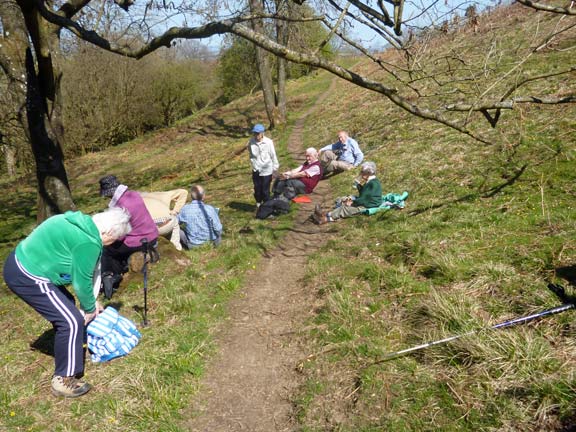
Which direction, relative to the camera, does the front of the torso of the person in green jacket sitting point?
to the viewer's left

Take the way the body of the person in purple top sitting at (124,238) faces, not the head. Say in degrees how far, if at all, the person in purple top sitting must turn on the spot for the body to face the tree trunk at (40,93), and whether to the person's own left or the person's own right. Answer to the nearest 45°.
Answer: approximately 90° to the person's own right

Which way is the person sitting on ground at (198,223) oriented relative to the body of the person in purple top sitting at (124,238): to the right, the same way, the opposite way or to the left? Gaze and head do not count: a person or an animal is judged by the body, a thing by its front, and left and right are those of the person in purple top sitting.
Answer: to the right

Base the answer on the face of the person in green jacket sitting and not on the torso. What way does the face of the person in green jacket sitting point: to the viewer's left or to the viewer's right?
to the viewer's left

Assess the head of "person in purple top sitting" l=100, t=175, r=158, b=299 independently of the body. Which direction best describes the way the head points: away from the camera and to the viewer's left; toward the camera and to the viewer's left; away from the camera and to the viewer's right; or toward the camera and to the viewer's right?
away from the camera and to the viewer's left

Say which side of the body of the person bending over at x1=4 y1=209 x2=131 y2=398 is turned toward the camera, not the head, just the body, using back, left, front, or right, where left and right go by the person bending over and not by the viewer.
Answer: right

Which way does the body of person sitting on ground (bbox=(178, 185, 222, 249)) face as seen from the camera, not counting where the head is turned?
away from the camera

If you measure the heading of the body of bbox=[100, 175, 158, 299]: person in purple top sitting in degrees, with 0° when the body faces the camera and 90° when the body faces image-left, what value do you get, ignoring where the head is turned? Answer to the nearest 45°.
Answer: approximately 90°

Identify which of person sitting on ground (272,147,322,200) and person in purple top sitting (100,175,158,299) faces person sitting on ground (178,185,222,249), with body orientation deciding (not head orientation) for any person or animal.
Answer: person sitting on ground (272,147,322,200)

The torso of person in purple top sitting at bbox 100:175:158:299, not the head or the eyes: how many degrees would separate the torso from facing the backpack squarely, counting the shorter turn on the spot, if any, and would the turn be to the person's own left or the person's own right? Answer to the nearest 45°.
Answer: approximately 135° to the person's own right
